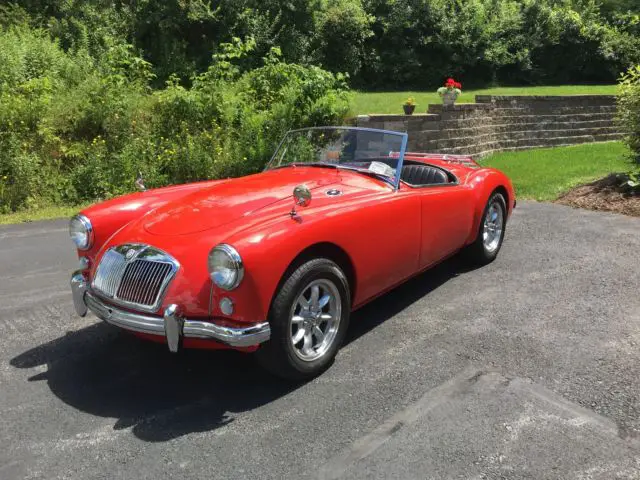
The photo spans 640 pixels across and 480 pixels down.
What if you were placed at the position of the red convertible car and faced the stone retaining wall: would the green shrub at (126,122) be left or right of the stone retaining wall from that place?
left

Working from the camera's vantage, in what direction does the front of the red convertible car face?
facing the viewer and to the left of the viewer

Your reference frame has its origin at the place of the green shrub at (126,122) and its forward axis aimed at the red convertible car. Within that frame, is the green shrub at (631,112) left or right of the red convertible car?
left

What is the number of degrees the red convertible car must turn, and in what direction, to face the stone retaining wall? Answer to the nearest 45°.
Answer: approximately 180°

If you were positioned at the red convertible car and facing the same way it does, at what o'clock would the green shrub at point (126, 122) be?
The green shrub is roughly at 4 o'clock from the red convertible car.

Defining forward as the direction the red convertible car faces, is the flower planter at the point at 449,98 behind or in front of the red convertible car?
behind

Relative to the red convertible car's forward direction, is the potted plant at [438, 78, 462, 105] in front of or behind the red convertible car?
behind

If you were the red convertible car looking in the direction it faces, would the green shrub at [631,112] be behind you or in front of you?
behind
